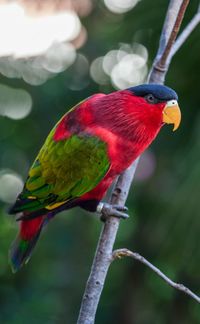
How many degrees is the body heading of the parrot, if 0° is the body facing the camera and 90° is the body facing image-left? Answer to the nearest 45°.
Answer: approximately 270°
